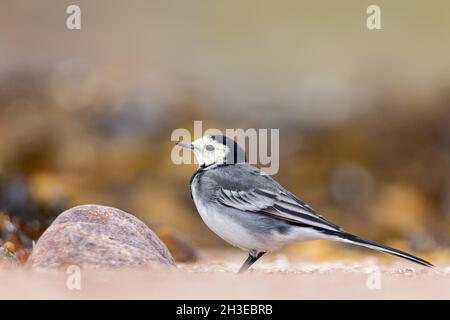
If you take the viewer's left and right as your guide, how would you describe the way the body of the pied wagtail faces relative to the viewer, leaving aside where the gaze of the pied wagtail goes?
facing to the left of the viewer

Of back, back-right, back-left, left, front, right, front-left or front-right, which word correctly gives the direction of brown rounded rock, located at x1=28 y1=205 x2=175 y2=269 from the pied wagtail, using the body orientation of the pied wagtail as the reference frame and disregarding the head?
front-left
